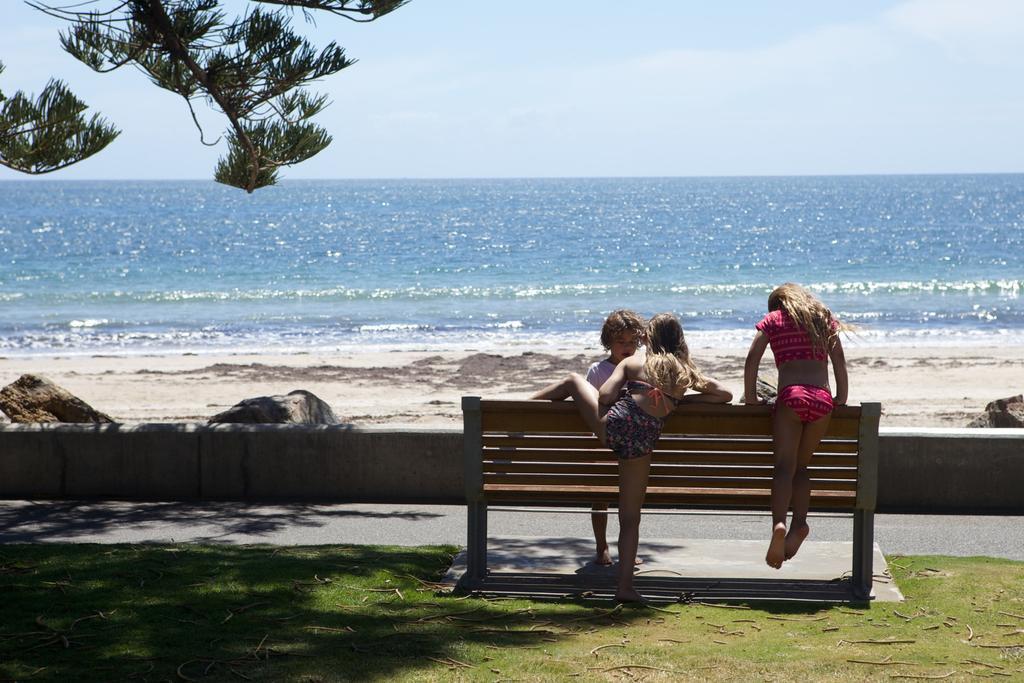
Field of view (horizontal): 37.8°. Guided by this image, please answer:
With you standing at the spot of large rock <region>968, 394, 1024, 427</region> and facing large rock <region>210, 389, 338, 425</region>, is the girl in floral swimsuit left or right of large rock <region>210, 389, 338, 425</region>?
left

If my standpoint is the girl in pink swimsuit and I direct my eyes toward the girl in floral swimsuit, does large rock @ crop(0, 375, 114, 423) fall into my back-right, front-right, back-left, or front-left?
front-right

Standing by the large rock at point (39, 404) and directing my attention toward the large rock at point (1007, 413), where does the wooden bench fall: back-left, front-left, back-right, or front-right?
front-right

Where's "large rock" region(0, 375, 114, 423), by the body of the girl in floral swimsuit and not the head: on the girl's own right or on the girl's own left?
on the girl's own left

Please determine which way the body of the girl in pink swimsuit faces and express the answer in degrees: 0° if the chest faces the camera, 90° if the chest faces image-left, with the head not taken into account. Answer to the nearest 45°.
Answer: approximately 180°

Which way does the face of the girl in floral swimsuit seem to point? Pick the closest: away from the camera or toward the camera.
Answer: away from the camera

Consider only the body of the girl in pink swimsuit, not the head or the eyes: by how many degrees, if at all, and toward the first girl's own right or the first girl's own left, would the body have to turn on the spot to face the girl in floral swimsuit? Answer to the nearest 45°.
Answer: approximately 90° to the first girl's own left

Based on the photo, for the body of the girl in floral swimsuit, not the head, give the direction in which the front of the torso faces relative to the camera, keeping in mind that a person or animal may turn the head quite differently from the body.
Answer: away from the camera

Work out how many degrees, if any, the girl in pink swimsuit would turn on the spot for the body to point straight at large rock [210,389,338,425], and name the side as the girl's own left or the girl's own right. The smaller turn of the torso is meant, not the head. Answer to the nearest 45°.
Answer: approximately 45° to the girl's own left

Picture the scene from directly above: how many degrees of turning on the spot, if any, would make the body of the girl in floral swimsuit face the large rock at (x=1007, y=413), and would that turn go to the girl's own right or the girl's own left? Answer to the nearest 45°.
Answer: approximately 45° to the girl's own right

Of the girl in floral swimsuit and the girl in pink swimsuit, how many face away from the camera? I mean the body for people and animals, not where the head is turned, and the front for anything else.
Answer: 2

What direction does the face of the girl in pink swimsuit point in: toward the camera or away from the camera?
away from the camera
